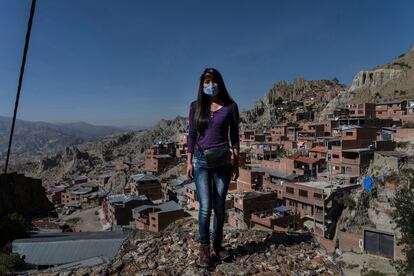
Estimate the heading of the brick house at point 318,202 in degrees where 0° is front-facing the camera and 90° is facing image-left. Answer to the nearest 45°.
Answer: approximately 45°

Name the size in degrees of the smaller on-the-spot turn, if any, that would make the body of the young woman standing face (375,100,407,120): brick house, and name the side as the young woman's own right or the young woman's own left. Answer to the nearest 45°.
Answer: approximately 135° to the young woman's own left

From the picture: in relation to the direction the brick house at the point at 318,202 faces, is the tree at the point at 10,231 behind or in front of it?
in front

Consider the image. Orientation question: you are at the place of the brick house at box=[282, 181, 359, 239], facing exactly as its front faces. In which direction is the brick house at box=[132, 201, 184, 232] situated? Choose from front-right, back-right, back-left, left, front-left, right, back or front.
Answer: front-right

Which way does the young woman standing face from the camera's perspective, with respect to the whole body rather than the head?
toward the camera

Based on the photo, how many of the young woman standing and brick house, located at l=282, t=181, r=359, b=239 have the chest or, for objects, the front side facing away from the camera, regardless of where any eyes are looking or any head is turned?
0

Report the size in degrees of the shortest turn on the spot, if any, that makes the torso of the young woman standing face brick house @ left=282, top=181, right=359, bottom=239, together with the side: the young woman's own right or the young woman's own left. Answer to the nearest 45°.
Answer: approximately 135° to the young woman's own left

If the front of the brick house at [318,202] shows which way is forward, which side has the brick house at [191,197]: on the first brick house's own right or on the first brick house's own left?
on the first brick house's own right

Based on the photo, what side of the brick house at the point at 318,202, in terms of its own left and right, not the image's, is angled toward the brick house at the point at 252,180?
right

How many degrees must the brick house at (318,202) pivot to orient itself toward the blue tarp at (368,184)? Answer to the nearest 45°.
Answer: approximately 135° to its left
